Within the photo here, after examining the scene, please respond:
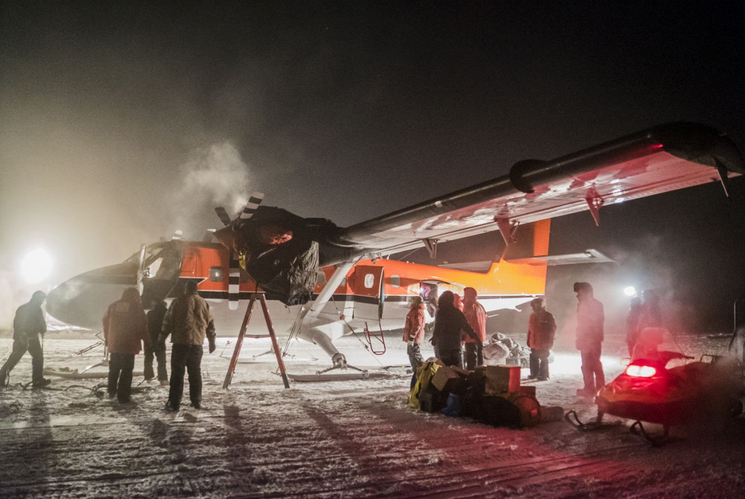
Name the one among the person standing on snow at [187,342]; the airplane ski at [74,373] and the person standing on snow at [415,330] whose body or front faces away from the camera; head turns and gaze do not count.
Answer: the person standing on snow at [187,342]

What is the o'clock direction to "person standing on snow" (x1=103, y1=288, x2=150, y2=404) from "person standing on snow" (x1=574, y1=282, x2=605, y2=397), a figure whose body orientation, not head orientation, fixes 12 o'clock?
"person standing on snow" (x1=103, y1=288, x2=150, y2=404) is roughly at 11 o'clock from "person standing on snow" (x1=574, y1=282, x2=605, y2=397).

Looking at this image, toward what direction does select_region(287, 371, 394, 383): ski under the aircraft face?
to the viewer's left

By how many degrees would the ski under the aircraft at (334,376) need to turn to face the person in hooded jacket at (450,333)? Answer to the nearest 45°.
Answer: approximately 135° to its left

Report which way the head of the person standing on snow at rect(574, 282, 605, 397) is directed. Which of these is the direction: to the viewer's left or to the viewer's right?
to the viewer's left

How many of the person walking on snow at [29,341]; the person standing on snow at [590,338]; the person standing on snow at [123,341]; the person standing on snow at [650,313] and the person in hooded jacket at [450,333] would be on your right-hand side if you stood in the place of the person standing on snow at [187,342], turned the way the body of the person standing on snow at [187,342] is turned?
3

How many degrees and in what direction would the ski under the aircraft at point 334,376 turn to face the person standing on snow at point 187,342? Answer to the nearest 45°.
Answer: approximately 45° to its left

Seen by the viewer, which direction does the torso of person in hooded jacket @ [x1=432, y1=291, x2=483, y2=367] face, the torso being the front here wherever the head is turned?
away from the camera
